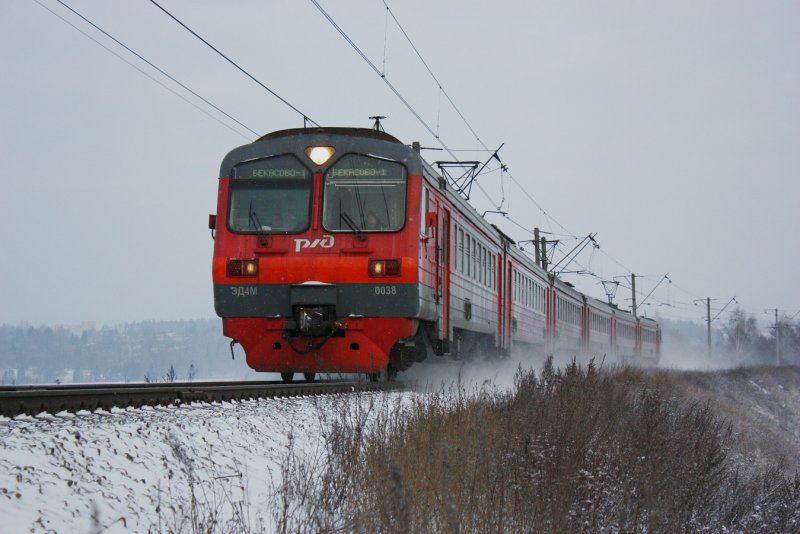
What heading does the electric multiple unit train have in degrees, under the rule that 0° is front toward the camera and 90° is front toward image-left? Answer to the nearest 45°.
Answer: approximately 0°
